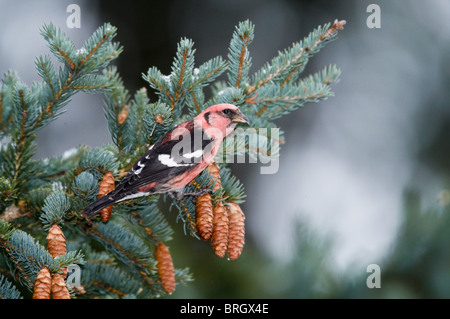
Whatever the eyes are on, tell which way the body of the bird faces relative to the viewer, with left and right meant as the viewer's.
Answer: facing to the right of the viewer

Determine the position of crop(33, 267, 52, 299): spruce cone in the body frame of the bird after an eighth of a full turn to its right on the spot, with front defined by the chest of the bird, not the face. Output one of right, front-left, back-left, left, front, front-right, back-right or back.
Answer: right
